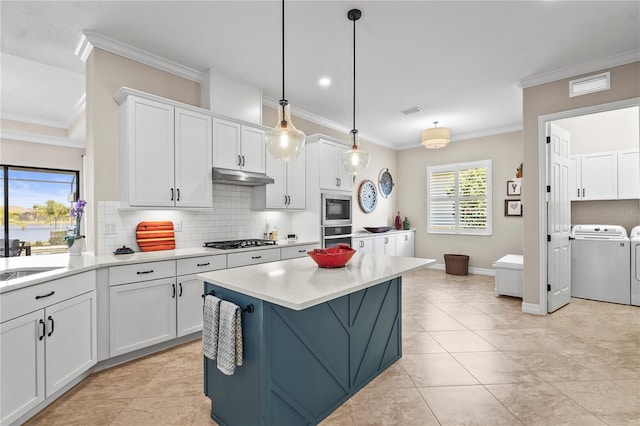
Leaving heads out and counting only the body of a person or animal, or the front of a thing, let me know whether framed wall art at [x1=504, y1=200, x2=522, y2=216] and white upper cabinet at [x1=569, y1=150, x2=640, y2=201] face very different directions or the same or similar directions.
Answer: same or similar directions

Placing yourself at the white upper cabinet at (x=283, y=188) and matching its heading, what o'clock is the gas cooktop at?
The gas cooktop is roughly at 3 o'clock from the white upper cabinet.

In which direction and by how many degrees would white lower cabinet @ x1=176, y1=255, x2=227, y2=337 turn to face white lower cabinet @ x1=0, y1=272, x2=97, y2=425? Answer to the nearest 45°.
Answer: approximately 90° to its right

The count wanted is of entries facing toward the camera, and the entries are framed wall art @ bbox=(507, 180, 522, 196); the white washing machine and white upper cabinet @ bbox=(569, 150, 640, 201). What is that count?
3

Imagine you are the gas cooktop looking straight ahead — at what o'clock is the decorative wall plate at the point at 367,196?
The decorative wall plate is roughly at 9 o'clock from the gas cooktop.

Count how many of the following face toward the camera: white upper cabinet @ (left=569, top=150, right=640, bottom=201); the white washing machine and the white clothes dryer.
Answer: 3

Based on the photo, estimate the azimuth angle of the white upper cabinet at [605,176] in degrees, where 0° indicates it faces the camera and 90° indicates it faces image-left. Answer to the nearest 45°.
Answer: approximately 0°

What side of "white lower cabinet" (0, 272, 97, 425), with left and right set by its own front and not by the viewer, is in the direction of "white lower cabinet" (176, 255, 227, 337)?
left

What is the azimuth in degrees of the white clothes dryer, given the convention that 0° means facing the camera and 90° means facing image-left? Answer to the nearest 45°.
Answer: approximately 0°

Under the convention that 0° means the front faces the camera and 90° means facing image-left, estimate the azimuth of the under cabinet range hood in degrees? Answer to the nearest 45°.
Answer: approximately 315°

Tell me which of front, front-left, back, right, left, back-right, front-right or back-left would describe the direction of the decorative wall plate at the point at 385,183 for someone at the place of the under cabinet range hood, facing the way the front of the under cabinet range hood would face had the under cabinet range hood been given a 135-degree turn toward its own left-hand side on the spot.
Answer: front-right

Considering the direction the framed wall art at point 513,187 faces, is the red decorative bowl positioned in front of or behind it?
in front

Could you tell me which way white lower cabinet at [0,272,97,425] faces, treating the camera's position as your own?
facing the viewer and to the right of the viewer

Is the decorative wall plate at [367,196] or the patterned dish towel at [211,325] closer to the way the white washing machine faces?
the patterned dish towel
